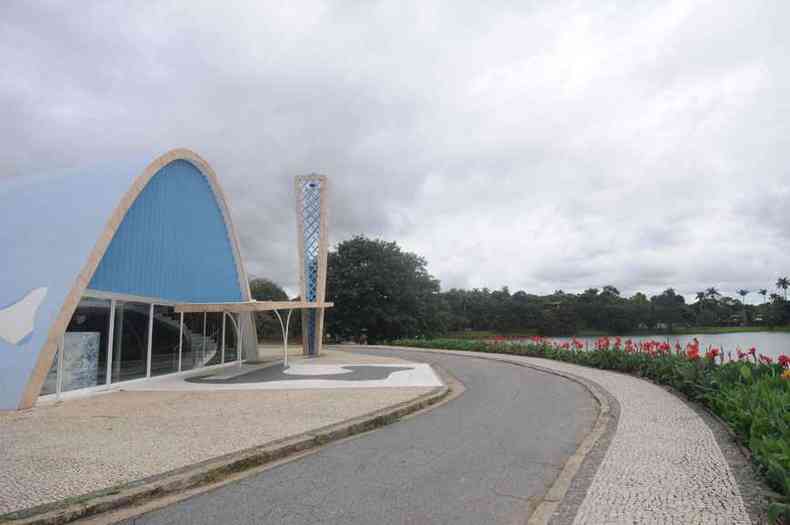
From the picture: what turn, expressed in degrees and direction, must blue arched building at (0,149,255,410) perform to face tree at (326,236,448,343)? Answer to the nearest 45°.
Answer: approximately 90° to its left

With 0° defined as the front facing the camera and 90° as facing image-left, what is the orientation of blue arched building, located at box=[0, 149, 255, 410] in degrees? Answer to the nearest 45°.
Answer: approximately 315°
